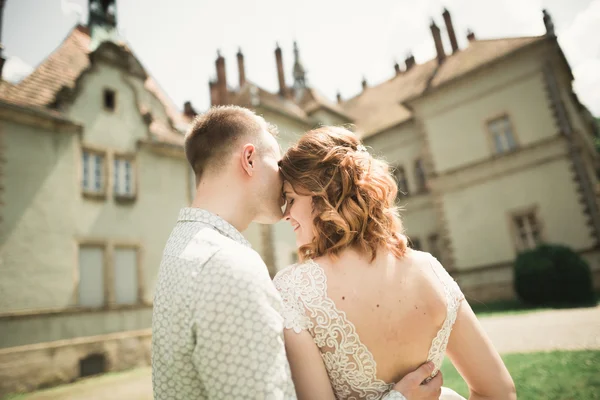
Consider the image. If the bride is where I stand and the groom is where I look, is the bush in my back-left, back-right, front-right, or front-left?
back-right

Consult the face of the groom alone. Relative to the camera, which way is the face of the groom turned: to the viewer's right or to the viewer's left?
to the viewer's right

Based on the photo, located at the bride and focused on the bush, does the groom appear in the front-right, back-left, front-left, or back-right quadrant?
back-left

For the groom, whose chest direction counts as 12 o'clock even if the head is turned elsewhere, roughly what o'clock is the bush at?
The bush is roughly at 12 o'clock from the groom.

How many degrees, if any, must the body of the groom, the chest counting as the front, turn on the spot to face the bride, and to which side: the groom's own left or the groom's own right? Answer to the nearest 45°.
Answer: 0° — they already face them

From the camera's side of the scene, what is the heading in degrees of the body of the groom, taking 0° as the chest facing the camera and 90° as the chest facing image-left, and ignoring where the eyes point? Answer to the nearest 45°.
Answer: approximately 225°
